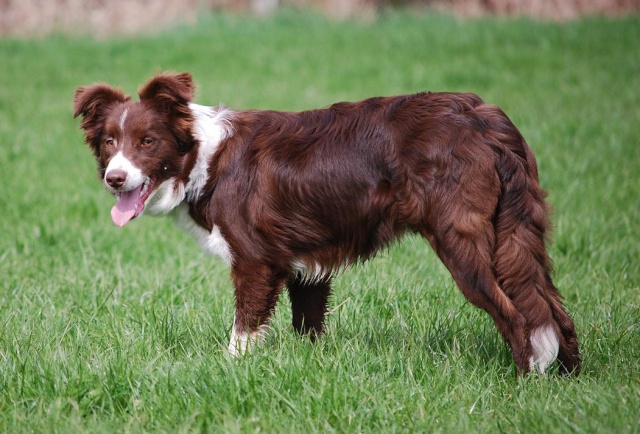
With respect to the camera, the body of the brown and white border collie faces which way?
to the viewer's left
